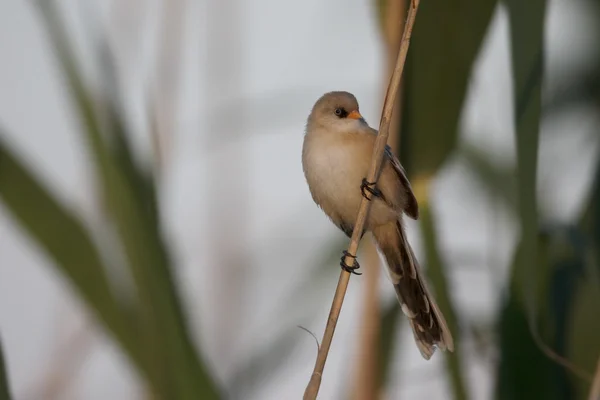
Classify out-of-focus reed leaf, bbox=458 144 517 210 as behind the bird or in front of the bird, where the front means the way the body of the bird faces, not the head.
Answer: behind

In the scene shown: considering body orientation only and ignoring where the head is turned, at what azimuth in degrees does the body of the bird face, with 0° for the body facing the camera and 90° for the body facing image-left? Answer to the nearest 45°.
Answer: approximately 45°

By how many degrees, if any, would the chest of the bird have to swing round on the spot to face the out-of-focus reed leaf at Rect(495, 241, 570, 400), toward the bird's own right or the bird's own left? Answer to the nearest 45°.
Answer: approximately 90° to the bird's own left

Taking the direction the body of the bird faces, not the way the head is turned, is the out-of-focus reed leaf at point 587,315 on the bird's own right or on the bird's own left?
on the bird's own left

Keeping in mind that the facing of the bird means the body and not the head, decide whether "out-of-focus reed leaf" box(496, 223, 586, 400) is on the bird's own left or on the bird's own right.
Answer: on the bird's own left
